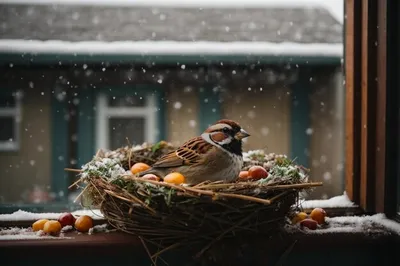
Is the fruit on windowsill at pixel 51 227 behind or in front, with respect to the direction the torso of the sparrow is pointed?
behind

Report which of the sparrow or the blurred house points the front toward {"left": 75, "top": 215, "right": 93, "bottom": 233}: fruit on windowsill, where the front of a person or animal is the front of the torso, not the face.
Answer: the blurred house

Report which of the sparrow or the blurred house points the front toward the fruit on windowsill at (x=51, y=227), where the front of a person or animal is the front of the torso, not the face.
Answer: the blurred house

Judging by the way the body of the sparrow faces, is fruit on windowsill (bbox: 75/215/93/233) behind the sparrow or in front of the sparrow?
behind

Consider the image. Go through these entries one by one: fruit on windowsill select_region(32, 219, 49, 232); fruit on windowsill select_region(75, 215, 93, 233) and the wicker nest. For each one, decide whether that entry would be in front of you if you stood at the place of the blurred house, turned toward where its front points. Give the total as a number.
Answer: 3

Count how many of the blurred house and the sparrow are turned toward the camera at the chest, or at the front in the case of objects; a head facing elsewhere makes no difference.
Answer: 1

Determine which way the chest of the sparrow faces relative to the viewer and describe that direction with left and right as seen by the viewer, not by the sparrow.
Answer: facing to the right of the viewer

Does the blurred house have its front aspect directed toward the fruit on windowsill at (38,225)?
yes

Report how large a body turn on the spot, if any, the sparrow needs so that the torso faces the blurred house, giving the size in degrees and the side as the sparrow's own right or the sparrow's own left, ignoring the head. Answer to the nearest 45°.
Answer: approximately 90° to the sparrow's own left

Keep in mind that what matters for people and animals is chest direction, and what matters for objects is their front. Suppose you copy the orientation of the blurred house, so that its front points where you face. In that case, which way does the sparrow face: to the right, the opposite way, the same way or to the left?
to the left

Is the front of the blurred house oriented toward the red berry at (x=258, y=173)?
yes

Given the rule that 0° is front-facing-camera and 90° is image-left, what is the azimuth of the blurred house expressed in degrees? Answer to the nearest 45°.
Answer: approximately 0°

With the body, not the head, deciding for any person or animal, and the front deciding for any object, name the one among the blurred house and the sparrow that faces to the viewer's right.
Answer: the sparrow
